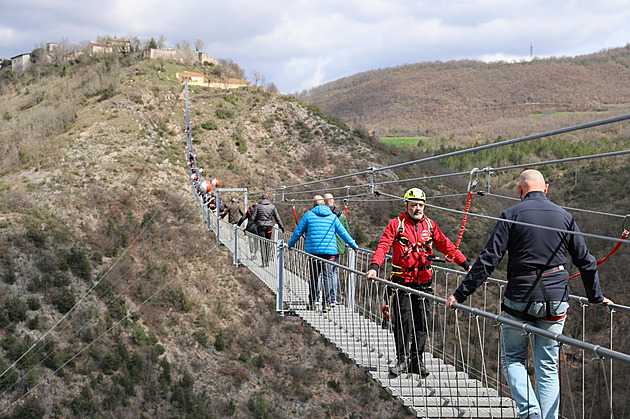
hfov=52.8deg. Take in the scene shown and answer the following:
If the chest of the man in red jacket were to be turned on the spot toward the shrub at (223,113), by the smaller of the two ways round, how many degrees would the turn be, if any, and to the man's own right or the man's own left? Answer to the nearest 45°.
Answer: approximately 180°

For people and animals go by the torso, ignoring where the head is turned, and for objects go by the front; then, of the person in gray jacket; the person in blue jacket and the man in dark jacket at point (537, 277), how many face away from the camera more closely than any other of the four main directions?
3

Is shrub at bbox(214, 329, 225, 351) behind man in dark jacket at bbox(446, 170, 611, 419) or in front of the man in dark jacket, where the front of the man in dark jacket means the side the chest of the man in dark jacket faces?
in front

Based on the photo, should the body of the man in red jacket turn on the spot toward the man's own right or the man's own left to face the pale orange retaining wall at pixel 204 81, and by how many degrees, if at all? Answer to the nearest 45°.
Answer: approximately 180°

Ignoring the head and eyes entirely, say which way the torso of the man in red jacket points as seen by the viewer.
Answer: toward the camera

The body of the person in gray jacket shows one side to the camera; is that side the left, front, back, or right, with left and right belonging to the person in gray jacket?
back

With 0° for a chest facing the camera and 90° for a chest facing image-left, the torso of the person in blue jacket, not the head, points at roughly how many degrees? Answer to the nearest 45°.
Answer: approximately 180°

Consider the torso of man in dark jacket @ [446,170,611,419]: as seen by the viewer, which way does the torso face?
away from the camera

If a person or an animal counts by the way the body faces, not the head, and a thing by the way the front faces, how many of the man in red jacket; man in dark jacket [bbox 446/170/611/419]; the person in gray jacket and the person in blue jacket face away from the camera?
3

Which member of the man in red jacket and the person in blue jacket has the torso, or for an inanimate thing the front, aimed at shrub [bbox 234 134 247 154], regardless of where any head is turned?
the person in blue jacket

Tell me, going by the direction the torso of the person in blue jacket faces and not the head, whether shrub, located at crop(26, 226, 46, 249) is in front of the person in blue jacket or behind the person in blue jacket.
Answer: in front

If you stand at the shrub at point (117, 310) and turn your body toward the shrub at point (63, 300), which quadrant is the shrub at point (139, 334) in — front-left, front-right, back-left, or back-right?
back-left

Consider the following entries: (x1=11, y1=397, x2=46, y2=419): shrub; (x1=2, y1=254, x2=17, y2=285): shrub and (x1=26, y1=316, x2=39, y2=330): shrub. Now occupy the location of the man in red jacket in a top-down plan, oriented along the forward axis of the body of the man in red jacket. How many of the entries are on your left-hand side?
0

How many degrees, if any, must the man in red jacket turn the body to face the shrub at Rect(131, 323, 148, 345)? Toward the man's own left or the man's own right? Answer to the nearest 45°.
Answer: approximately 135° to the man's own right

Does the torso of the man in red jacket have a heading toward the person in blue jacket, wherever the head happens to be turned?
no

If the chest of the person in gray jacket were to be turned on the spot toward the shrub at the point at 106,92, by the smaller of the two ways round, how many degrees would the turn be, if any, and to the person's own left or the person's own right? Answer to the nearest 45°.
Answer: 0° — they already face it

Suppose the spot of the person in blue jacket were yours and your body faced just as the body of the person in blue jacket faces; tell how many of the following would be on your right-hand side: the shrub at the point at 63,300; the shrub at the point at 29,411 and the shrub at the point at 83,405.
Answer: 0

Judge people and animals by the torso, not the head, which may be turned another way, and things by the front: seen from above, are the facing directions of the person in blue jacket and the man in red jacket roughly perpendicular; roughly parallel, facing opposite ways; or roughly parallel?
roughly parallel, facing opposite ways
